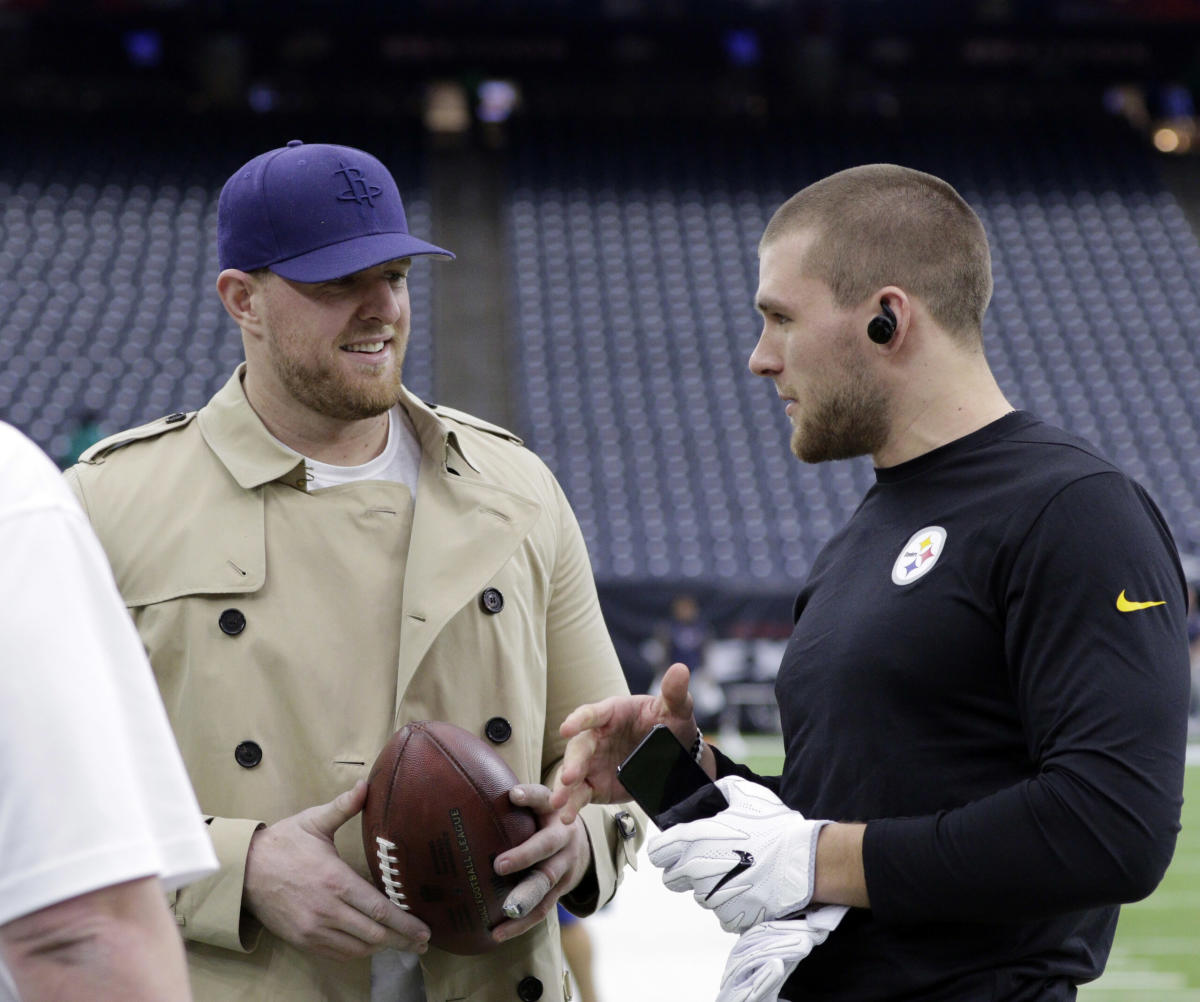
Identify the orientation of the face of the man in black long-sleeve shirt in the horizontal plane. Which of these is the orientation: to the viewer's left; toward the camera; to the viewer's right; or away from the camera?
to the viewer's left

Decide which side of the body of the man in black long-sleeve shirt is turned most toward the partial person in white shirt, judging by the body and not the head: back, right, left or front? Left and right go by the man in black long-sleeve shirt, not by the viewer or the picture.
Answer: front

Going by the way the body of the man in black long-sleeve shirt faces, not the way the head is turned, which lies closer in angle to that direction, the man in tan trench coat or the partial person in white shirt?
the partial person in white shirt

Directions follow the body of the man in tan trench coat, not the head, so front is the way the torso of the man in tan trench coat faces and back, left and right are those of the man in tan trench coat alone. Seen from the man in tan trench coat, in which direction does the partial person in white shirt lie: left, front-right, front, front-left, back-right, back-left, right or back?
front-right

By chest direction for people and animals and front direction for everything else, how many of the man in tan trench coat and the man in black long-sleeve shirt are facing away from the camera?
0

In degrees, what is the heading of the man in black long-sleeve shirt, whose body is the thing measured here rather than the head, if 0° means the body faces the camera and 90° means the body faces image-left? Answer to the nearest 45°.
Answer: approximately 45°

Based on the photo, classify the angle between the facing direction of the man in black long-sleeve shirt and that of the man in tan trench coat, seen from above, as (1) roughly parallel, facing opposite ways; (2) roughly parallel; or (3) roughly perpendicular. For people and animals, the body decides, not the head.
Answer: roughly perpendicular

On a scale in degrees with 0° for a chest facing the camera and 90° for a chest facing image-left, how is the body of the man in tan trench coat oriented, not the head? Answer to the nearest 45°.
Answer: approximately 315°

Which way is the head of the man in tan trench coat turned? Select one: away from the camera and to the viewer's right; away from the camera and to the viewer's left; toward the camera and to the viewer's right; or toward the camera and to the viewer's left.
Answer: toward the camera and to the viewer's right
